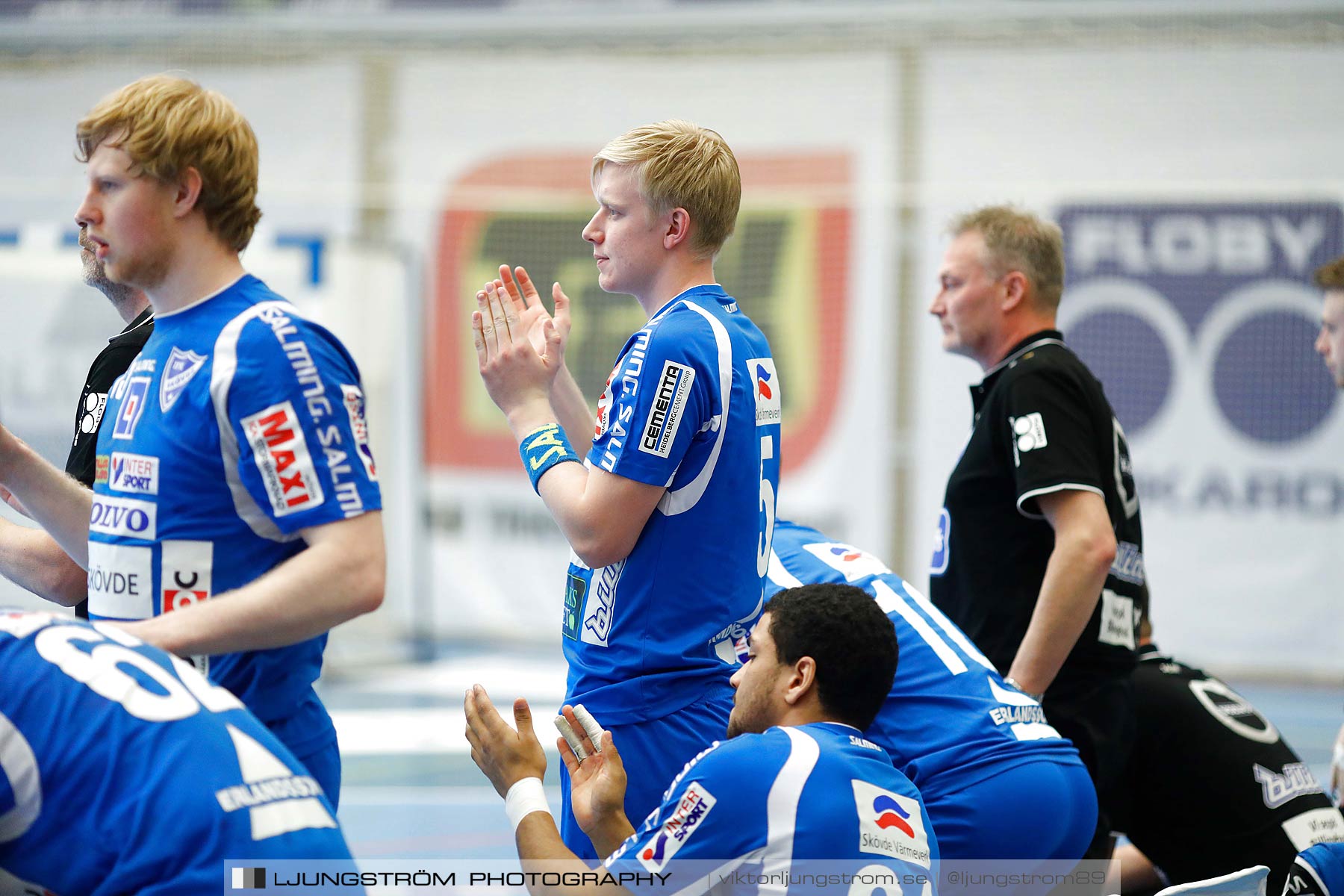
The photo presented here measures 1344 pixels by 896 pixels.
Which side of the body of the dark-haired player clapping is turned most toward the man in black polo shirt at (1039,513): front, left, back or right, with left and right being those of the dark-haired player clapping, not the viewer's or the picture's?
right

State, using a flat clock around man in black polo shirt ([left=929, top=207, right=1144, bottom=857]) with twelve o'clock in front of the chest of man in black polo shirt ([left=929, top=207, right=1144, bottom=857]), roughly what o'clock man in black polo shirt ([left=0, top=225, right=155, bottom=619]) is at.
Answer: man in black polo shirt ([left=0, top=225, right=155, bottom=619]) is roughly at 11 o'clock from man in black polo shirt ([left=929, top=207, right=1144, bottom=857]).

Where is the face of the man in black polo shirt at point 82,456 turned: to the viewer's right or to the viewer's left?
to the viewer's left

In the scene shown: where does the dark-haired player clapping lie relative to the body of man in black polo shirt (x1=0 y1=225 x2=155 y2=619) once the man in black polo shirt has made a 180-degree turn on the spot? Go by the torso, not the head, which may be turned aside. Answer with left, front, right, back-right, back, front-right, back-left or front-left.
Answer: front-right

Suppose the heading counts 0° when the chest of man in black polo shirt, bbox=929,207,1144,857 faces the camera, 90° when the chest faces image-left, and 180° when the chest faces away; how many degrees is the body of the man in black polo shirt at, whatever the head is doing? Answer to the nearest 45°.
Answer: approximately 90°

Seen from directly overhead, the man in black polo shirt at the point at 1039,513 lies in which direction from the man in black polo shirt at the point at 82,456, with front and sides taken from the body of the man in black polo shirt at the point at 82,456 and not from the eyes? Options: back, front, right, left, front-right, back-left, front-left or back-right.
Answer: back

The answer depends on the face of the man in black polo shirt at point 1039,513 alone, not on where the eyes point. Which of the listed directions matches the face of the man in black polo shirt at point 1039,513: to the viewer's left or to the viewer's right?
to the viewer's left

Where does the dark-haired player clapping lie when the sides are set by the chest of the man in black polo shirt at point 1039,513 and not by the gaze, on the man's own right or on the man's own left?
on the man's own left

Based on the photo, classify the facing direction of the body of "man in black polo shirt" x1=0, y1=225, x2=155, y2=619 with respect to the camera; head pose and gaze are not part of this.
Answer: to the viewer's left

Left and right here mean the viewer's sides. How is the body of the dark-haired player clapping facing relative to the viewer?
facing away from the viewer and to the left of the viewer
